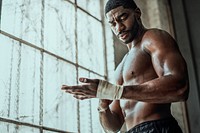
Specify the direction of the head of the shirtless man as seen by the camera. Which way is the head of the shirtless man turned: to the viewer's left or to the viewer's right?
to the viewer's left

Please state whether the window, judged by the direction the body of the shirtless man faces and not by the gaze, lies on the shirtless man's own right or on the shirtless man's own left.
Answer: on the shirtless man's own right

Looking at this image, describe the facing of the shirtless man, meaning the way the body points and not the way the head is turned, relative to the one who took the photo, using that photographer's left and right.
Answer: facing the viewer and to the left of the viewer
